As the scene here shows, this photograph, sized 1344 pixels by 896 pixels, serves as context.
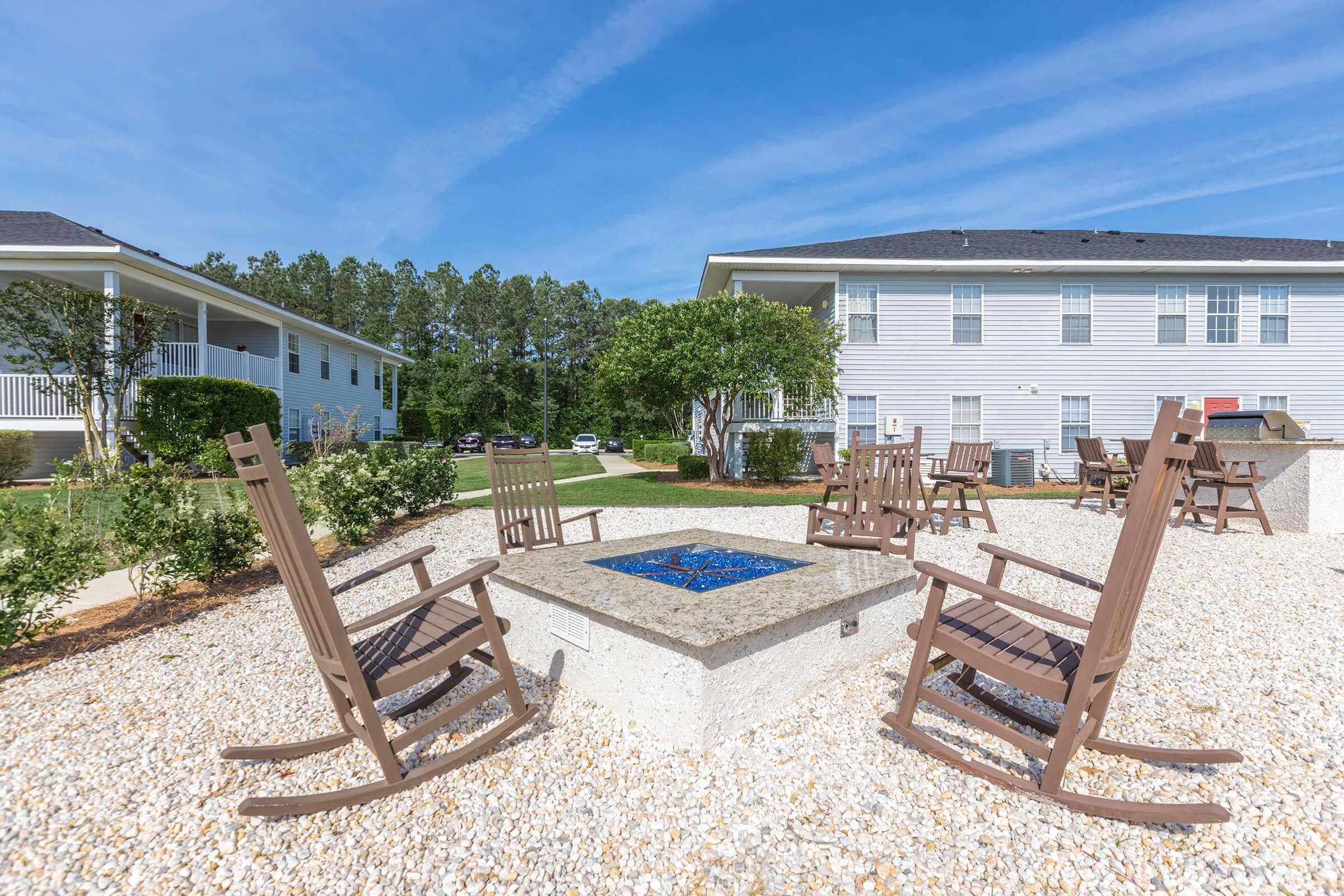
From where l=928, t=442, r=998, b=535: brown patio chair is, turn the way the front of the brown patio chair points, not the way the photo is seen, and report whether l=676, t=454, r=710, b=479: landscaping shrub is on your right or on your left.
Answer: on your right

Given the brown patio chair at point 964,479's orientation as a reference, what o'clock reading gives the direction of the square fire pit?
The square fire pit is roughly at 11 o'clock from the brown patio chair.

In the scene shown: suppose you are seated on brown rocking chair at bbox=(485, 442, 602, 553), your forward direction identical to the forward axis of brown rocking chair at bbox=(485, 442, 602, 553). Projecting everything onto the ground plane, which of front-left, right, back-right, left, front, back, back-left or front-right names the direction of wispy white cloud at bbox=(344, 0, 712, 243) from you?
back-left

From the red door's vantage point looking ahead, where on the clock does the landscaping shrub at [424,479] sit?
The landscaping shrub is roughly at 1 o'clock from the red door.

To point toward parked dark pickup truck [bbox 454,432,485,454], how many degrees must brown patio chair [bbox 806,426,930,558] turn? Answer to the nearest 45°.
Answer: approximately 90° to its right

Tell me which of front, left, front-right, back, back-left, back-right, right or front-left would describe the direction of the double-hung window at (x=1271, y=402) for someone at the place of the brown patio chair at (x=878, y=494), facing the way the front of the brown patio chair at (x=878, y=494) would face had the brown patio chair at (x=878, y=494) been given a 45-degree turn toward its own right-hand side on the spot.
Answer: back-right

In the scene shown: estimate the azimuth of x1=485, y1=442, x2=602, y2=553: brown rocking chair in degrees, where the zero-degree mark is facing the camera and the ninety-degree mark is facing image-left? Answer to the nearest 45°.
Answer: approximately 315°
